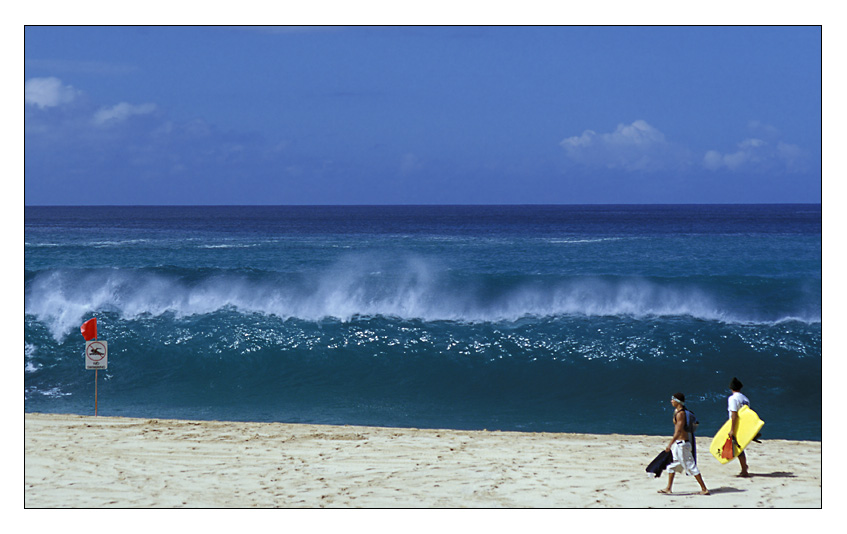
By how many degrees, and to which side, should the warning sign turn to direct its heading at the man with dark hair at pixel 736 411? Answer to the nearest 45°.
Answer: approximately 45° to its left

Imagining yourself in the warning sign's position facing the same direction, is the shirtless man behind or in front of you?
in front

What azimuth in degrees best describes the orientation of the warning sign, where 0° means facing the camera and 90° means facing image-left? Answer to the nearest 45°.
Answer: approximately 0°

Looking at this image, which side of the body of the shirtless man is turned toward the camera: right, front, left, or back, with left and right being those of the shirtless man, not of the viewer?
left
